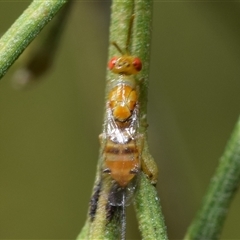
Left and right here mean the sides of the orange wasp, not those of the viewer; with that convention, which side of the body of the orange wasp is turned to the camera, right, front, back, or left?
back
